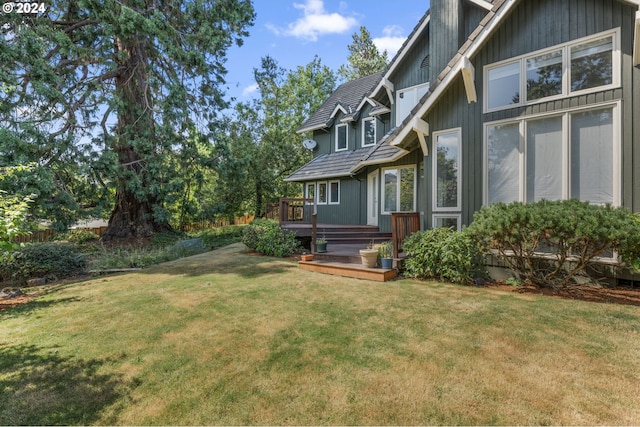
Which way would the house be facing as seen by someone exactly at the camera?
facing the viewer and to the left of the viewer

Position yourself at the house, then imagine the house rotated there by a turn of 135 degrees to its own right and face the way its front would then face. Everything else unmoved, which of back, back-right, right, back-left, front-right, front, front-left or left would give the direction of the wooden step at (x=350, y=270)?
left

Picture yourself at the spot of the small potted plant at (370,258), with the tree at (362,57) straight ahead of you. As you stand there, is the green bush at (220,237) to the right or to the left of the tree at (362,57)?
left

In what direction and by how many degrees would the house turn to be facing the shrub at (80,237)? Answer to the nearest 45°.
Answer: approximately 45° to its right

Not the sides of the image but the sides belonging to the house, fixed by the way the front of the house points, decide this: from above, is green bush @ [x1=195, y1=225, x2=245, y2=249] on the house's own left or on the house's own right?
on the house's own right

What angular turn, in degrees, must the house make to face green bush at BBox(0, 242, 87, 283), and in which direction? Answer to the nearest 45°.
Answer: approximately 45° to its right

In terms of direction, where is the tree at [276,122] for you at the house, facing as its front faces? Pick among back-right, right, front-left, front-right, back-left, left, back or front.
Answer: right
